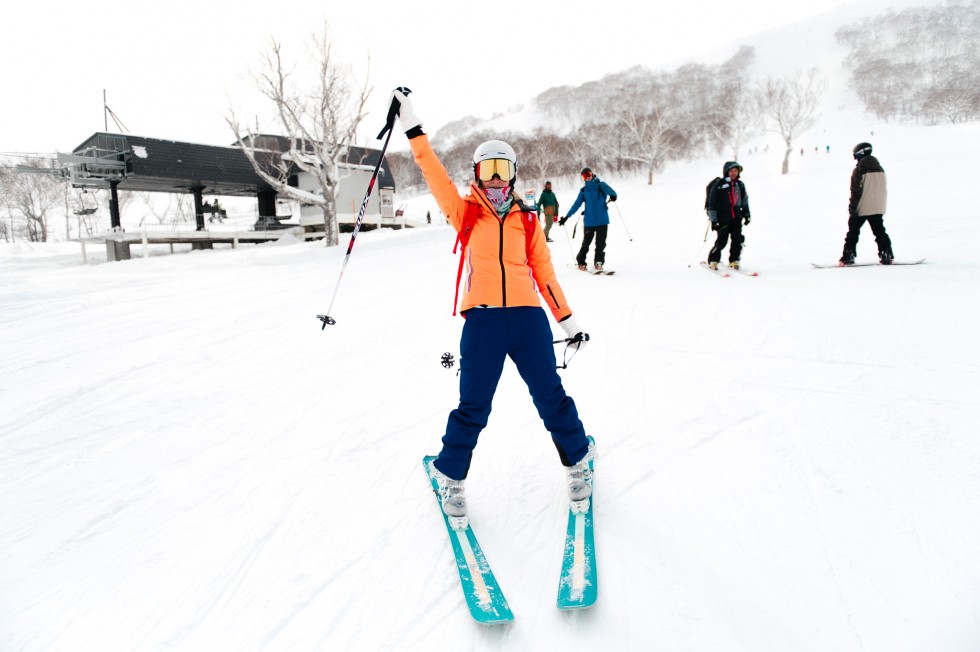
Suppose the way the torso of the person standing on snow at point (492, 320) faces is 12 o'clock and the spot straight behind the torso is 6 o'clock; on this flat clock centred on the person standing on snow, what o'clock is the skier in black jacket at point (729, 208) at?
The skier in black jacket is roughly at 7 o'clock from the person standing on snow.

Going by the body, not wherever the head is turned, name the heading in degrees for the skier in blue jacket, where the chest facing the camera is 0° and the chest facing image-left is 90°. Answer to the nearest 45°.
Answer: approximately 0°

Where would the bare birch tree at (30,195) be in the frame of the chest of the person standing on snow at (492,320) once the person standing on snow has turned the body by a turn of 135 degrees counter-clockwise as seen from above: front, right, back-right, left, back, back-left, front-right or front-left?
left

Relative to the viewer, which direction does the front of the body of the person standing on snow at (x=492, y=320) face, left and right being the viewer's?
facing the viewer

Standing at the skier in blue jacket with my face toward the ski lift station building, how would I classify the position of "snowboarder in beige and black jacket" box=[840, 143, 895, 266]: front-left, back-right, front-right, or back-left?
back-right

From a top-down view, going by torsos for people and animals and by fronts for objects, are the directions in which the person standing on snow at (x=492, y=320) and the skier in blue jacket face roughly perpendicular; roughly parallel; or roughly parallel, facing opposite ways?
roughly parallel

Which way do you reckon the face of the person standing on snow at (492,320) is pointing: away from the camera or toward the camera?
toward the camera

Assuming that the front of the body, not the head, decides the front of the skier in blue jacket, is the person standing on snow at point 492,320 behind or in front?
in front

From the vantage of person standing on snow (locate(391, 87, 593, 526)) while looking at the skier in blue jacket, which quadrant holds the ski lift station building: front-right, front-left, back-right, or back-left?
front-left

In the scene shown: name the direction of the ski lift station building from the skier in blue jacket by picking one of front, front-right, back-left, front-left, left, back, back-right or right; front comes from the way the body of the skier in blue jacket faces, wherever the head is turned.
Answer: back-right

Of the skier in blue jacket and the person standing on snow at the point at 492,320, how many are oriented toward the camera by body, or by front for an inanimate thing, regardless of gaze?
2
